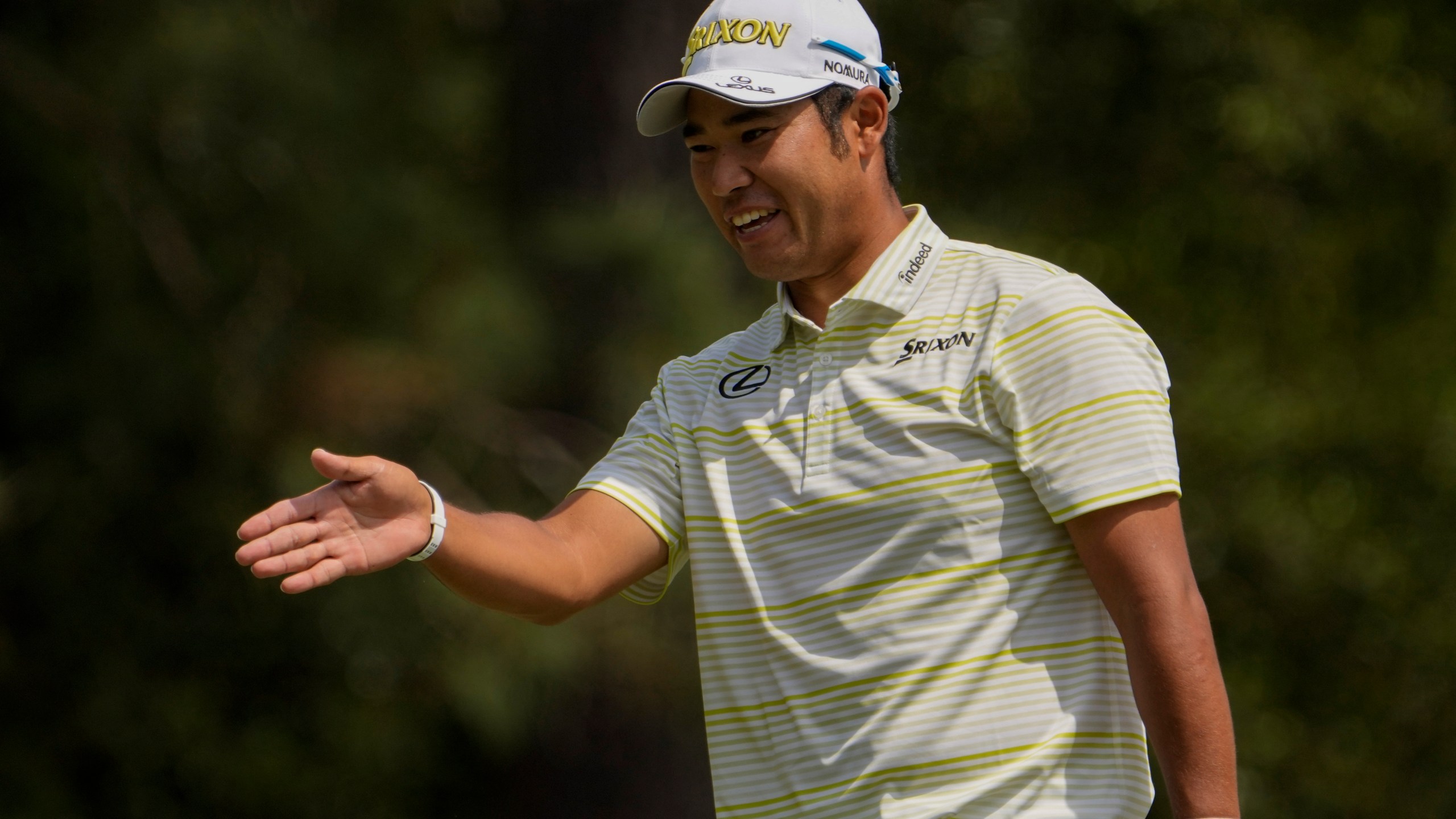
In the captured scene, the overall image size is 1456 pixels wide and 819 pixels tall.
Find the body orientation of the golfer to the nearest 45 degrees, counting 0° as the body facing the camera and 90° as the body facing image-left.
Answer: approximately 45°
